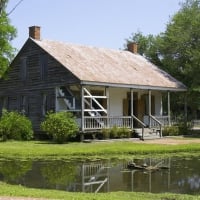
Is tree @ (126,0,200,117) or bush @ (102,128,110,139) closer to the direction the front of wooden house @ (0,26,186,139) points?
the bush

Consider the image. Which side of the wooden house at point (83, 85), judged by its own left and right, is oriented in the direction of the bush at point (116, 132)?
front

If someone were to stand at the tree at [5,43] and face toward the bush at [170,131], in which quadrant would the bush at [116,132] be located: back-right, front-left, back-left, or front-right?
front-right

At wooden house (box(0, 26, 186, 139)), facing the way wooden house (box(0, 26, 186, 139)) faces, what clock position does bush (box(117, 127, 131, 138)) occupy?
The bush is roughly at 12 o'clock from the wooden house.

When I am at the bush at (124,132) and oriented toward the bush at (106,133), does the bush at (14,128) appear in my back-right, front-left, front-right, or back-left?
front-right

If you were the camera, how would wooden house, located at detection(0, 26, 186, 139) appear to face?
facing the viewer and to the right of the viewer

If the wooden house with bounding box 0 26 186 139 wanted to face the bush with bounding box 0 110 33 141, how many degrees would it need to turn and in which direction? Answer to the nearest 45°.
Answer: approximately 90° to its right

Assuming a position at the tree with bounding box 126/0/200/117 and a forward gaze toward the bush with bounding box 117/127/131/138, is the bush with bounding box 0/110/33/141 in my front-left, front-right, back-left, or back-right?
front-right

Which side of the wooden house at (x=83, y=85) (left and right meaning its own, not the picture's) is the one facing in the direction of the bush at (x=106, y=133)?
front

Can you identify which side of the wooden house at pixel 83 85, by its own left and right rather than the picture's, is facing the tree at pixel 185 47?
left

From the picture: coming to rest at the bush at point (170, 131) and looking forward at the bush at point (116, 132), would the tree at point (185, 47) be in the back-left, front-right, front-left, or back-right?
back-right

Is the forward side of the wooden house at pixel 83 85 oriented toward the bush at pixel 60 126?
no

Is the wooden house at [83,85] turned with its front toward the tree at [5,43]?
no

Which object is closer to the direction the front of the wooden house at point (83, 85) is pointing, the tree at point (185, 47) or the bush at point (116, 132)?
the bush
